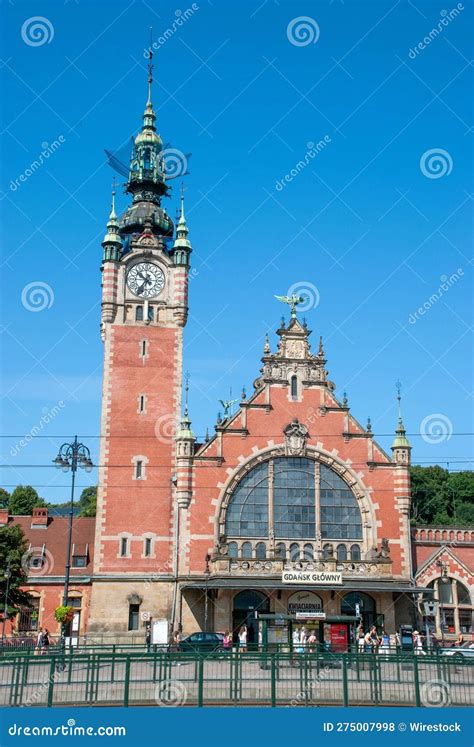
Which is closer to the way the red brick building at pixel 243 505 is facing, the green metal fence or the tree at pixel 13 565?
the green metal fence

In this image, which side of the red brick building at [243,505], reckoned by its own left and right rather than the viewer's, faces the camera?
front

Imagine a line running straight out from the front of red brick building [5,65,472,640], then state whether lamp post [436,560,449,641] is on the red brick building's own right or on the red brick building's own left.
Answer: on the red brick building's own left

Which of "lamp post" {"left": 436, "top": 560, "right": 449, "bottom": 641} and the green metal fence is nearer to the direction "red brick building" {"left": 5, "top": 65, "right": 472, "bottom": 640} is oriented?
the green metal fence

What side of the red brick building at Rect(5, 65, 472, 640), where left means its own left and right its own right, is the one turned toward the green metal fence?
front

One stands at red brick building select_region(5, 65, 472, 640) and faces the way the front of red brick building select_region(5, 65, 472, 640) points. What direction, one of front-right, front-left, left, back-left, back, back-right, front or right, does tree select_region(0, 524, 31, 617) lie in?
right
